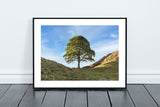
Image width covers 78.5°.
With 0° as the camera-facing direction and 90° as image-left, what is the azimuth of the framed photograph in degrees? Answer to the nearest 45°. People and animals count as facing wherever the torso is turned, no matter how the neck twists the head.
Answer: approximately 0°
